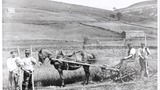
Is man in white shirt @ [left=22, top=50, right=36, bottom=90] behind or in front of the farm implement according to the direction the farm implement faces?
in front

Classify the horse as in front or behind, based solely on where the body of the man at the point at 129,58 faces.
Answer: in front

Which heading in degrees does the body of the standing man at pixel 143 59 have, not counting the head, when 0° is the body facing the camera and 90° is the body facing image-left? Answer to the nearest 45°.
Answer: approximately 0°

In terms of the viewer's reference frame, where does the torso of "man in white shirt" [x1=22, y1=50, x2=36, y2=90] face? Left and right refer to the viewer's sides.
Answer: facing the viewer

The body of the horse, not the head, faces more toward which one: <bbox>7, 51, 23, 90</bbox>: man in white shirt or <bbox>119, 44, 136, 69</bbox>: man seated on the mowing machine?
the man in white shirt

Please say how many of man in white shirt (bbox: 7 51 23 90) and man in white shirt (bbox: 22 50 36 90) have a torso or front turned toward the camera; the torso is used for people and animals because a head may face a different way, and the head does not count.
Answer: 2

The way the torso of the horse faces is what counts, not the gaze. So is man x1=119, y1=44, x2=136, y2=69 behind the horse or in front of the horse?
behind

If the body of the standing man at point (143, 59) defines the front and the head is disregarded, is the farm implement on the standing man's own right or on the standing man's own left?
on the standing man's own right

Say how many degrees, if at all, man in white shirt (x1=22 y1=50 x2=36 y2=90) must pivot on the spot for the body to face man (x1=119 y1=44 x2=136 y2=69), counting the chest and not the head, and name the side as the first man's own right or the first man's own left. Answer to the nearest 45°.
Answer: approximately 90° to the first man's own left

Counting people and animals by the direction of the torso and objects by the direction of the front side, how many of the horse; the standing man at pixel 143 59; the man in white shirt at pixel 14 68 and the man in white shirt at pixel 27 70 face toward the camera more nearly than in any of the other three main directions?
3

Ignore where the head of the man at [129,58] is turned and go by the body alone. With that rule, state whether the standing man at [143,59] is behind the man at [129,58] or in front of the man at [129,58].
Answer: behind

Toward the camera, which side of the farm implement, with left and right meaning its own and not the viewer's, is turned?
left

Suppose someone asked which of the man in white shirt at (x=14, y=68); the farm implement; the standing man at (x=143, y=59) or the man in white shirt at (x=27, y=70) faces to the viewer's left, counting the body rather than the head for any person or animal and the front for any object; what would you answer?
the farm implement

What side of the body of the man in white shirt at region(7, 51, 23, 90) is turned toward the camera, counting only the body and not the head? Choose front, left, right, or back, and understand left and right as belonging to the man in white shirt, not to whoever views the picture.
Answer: front

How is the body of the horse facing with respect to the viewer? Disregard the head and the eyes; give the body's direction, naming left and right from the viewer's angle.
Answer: facing to the left of the viewer

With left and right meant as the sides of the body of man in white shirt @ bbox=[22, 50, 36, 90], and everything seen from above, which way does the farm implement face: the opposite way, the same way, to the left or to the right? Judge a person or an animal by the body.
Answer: to the right
